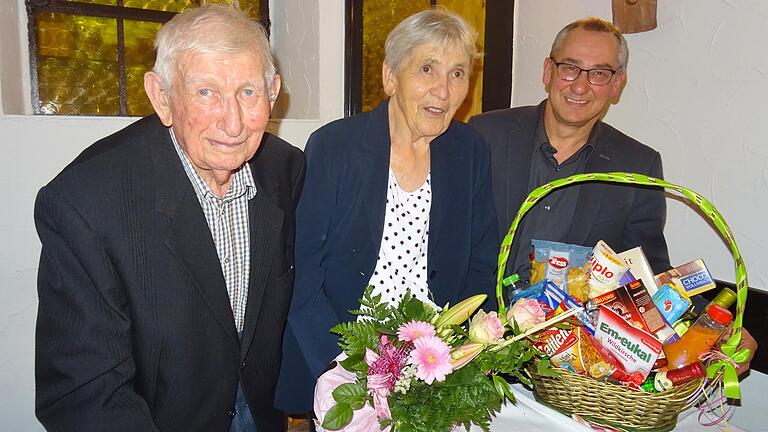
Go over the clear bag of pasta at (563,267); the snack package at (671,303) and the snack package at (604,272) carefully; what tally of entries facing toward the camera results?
3

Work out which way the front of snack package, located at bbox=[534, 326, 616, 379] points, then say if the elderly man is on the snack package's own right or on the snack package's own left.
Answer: on the snack package's own right

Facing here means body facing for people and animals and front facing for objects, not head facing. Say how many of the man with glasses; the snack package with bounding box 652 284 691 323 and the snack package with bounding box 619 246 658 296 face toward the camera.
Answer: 3

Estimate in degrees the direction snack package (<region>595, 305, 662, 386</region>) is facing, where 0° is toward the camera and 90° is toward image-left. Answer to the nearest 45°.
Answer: approximately 0°
